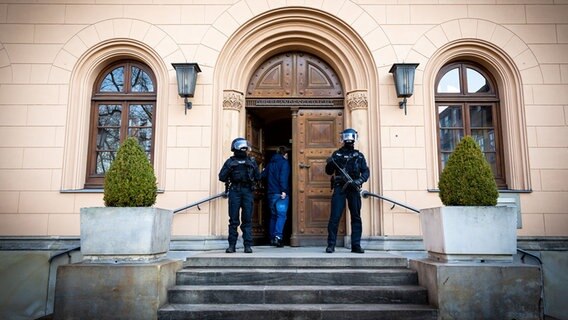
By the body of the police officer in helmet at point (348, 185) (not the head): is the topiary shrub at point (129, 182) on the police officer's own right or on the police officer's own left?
on the police officer's own right

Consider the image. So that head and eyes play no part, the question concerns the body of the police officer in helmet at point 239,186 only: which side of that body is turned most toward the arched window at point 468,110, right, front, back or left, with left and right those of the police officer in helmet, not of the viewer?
left

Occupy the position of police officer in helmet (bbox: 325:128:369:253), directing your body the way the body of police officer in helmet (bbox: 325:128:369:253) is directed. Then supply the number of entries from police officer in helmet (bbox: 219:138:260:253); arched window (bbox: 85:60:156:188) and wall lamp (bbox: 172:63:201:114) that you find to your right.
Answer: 3

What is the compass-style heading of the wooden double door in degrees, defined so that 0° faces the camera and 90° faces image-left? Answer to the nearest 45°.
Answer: approximately 0°

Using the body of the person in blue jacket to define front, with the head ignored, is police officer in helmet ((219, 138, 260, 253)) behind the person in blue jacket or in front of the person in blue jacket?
behind

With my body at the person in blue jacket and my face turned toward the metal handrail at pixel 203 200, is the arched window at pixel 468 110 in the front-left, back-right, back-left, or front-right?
back-left

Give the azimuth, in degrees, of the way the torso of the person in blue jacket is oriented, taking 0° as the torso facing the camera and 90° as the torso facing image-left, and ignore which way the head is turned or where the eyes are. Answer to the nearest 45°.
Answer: approximately 225°

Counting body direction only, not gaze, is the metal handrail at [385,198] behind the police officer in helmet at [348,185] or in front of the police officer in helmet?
behind

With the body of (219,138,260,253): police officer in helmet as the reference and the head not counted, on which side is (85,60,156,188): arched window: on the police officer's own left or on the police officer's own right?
on the police officer's own right

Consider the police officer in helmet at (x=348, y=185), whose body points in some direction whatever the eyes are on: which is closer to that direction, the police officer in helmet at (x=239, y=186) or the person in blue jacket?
the police officer in helmet
